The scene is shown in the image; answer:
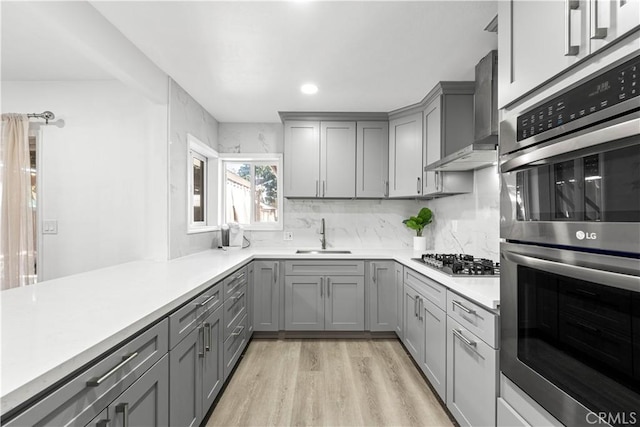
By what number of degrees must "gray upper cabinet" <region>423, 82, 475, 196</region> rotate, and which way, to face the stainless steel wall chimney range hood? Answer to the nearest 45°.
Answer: approximately 90° to its left

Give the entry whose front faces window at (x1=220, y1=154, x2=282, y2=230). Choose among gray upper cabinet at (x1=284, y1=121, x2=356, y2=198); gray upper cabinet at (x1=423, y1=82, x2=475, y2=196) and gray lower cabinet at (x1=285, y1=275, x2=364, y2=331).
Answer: gray upper cabinet at (x1=423, y1=82, x2=475, y2=196)

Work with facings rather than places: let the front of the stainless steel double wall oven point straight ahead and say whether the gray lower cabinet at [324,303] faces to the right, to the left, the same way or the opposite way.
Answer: to the left

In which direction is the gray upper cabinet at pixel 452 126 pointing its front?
to the viewer's left

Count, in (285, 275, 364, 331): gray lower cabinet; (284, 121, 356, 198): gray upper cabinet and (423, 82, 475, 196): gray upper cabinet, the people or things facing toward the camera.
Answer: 2

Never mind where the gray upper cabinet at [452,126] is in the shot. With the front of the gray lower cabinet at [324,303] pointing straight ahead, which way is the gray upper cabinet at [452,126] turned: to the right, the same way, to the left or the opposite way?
to the right

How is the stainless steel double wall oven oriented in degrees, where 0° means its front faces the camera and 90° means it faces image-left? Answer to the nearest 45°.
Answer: approximately 45°

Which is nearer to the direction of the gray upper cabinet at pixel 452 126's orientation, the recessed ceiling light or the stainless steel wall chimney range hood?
the recessed ceiling light

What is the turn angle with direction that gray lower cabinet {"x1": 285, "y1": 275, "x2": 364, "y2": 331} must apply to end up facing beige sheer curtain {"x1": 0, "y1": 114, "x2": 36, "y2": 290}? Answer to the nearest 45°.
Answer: approximately 90° to its right

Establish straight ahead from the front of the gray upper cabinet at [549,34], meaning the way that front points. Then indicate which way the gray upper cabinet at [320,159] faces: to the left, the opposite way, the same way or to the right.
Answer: to the left

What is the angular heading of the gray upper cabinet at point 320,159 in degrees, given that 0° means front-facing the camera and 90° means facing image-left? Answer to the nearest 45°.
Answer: approximately 0°

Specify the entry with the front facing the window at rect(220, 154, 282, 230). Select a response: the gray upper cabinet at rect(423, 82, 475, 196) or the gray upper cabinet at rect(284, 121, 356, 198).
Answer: the gray upper cabinet at rect(423, 82, 475, 196)

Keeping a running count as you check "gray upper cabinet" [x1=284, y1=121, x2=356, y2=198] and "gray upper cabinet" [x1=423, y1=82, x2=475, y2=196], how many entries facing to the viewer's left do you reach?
1
